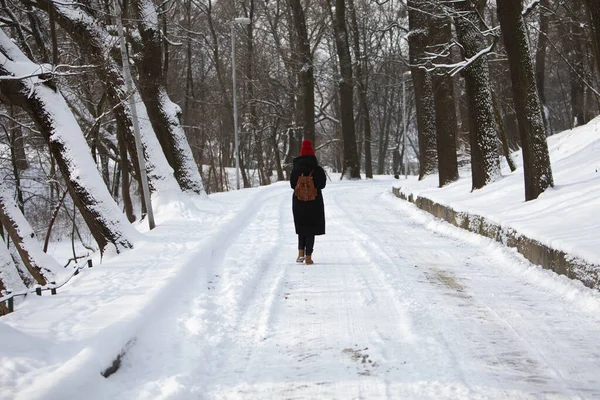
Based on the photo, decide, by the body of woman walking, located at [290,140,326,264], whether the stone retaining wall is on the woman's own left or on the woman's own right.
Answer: on the woman's own right

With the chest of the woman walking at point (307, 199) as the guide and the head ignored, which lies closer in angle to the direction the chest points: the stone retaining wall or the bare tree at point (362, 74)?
the bare tree

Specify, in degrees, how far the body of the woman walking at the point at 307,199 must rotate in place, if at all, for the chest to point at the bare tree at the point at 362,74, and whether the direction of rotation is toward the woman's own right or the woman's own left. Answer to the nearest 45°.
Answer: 0° — they already face it

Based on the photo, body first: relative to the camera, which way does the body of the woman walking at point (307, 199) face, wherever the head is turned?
away from the camera

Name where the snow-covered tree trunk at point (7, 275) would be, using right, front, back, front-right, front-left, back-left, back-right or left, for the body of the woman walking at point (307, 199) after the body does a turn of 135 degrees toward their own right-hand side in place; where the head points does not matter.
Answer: back-right
